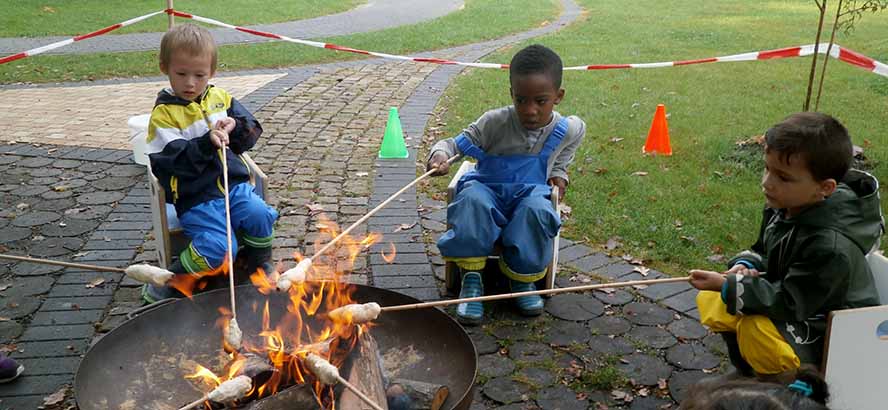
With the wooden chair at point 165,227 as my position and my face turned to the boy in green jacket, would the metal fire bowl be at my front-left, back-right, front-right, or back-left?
front-right

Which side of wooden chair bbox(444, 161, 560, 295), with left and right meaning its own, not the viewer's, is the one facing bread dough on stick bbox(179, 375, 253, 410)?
front

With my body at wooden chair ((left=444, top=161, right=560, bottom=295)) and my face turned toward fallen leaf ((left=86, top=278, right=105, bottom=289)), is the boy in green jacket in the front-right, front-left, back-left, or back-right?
back-left

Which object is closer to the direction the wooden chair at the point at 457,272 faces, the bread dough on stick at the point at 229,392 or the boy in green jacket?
the bread dough on stick

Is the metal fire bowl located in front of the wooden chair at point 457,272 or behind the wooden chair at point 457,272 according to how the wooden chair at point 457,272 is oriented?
in front

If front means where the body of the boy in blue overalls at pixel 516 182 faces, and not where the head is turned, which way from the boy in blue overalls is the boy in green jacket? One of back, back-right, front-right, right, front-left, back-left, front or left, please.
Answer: front-left

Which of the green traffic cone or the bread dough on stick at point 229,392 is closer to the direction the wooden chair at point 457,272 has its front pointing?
the bread dough on stick

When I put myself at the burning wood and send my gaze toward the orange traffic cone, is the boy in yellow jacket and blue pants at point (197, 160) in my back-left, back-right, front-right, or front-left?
front-left

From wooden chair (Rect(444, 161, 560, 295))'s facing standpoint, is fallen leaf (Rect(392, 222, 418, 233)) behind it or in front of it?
behind

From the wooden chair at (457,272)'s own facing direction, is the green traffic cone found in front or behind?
behind

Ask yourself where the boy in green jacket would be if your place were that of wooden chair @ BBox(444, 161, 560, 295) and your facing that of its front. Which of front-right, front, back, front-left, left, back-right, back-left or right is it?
front-left

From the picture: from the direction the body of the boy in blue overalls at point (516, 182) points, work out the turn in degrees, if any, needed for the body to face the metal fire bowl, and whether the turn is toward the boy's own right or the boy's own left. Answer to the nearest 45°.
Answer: approximately 45° to the boy's own right

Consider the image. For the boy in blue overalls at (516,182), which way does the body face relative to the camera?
toward the camera

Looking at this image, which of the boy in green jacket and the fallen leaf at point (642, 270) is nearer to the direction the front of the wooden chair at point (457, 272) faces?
the boy in green jacket

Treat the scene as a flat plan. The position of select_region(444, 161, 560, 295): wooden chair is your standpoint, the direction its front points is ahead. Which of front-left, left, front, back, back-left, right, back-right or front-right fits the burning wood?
front

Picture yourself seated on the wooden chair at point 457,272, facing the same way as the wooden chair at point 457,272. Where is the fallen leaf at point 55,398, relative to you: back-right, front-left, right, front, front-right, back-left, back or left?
front-right

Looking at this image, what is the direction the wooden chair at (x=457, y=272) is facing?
toward the camera

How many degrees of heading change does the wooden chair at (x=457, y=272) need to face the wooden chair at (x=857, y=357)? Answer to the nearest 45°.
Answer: approximately 45° to its left
